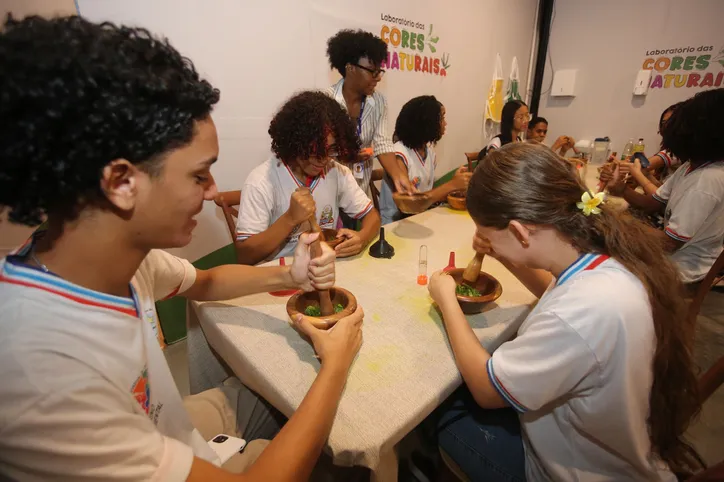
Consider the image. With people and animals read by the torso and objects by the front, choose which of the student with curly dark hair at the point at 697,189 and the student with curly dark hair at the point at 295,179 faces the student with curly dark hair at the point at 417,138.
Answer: the student with curly dark hair at the point at 697,189

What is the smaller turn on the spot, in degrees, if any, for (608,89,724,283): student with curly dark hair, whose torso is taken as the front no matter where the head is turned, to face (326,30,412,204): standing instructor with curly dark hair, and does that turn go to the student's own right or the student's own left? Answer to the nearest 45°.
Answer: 0° — they already face them

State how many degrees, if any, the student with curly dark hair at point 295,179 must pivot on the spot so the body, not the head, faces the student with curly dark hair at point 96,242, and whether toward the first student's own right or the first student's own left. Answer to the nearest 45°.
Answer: approximately 45° to the first student's own right

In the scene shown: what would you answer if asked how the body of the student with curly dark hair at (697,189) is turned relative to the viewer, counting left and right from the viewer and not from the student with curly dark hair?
facing to the left of the viewer

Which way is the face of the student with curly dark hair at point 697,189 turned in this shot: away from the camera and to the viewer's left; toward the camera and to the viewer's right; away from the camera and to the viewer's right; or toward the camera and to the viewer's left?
away from the camera and to the viewer's left

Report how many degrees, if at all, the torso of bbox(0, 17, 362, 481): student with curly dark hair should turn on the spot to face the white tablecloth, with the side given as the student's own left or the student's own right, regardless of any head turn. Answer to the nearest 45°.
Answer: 0° — they already face it

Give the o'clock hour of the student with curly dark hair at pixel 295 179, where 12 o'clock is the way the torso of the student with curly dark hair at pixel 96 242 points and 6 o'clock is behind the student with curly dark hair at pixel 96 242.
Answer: the student with curly dark hair at pixel 295 179 is roughly at 10 o'clock from the student with curly dark hair at pixel 96 242.

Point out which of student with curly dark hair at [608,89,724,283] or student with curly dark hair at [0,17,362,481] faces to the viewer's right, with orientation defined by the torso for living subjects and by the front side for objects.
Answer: student with curly dark hair at [0,17,362,481]

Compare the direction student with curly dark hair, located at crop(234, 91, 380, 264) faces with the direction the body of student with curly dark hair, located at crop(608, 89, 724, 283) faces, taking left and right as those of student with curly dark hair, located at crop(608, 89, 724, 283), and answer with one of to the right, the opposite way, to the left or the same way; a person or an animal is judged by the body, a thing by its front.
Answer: the opposite way

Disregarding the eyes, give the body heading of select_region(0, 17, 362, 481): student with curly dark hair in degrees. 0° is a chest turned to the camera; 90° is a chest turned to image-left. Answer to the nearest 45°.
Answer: approximately 270°

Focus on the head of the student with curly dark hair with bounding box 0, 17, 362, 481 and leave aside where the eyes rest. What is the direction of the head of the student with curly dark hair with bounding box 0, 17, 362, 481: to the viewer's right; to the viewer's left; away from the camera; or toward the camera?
to the viewer's right
